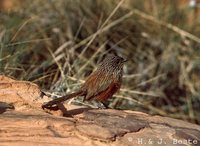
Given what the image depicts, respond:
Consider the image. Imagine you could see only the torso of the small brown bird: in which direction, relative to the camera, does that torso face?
to the viewer's right
